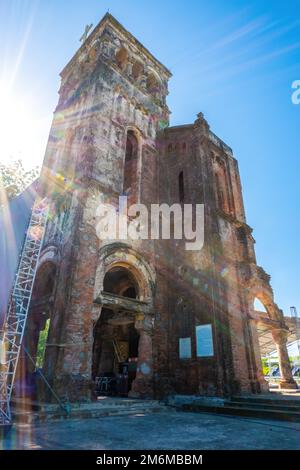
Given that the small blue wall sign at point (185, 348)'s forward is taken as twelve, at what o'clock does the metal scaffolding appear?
The metal scaffolding is roughly at 2 o'clock from the small blue wall sign.

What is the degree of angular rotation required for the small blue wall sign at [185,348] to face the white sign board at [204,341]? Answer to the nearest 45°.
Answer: approximately 45° to its left

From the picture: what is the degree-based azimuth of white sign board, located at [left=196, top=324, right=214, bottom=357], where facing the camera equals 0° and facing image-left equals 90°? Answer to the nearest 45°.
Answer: approximately 0°

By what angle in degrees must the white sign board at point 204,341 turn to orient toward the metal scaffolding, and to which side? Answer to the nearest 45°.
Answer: approximately 45° to its right

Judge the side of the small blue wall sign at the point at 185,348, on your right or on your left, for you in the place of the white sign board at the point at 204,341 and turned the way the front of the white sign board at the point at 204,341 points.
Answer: on your right

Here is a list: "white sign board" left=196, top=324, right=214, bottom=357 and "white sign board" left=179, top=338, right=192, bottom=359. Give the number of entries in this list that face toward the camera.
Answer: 2

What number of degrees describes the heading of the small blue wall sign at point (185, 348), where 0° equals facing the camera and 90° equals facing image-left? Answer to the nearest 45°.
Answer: approximately 0°
